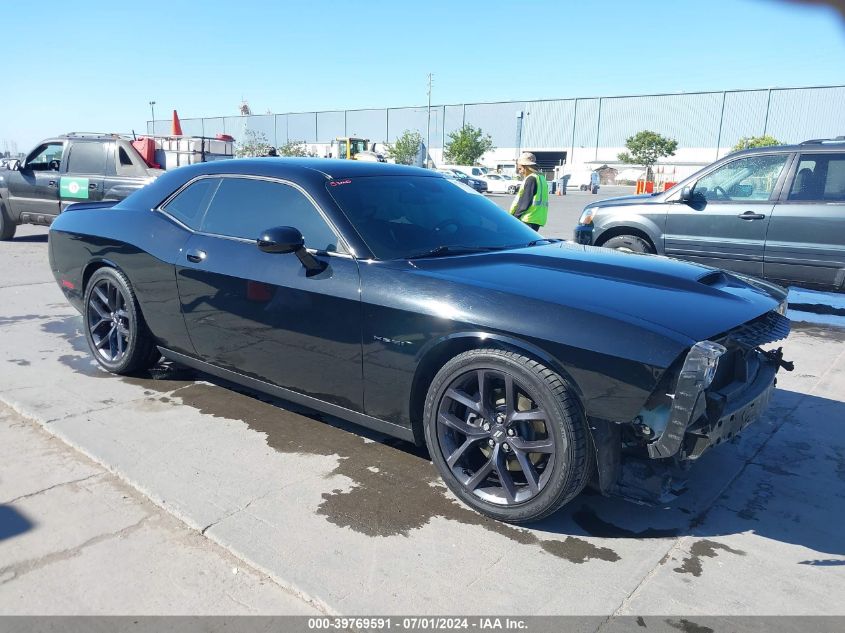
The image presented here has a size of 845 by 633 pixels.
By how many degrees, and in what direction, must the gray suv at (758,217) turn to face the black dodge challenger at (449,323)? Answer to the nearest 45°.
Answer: approximately 90° to its left

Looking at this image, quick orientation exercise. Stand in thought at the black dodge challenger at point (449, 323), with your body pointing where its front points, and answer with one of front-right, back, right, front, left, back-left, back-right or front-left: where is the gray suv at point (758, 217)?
left

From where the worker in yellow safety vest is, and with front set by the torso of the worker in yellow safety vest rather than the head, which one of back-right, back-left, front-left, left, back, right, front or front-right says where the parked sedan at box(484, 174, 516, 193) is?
right

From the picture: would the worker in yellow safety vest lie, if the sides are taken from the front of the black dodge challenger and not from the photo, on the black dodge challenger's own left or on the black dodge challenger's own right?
on the black dodge challenger's own left

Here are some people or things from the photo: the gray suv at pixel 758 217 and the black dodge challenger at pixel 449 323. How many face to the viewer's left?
1

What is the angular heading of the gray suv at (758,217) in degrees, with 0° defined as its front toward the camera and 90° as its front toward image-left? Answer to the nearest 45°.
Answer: approximately 90°

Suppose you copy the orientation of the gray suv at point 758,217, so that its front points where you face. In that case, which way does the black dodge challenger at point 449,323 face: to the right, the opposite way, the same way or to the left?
the opposite way
